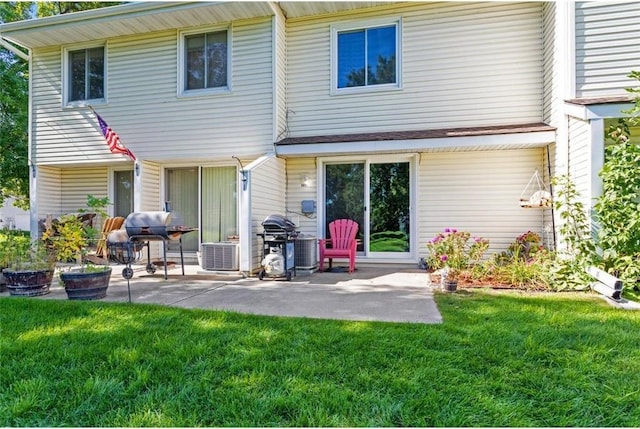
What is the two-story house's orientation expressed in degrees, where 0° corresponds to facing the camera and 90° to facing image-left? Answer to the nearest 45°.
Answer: approximately 180°

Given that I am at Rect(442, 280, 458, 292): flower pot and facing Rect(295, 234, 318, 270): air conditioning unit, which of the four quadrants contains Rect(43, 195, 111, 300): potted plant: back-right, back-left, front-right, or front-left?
front-left

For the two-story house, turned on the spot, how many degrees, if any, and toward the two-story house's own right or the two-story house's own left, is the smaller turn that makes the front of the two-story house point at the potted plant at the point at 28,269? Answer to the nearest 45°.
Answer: approximately 45° to the two-story house's own right
